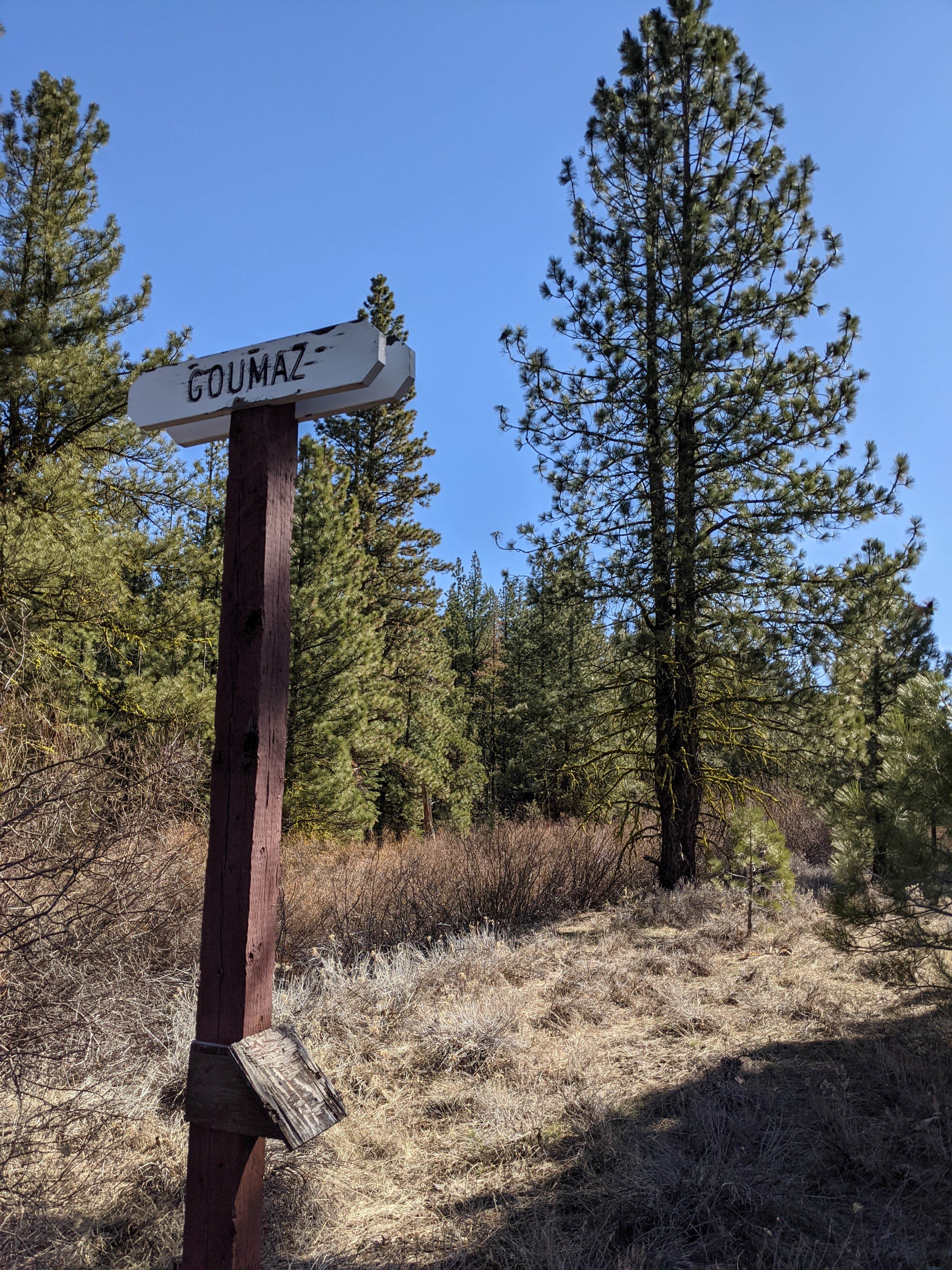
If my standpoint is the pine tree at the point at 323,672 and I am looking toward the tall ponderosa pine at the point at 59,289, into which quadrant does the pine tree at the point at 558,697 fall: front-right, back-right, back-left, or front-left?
back-left

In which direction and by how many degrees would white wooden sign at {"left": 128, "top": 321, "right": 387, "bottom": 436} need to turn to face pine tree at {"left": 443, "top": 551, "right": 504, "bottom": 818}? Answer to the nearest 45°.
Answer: approximately 135° to its right

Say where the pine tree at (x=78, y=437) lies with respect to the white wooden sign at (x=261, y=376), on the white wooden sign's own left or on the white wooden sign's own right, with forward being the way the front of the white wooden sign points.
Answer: on the white wooden sign's own right

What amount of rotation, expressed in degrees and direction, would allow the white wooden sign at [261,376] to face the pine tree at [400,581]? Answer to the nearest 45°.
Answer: approximately 135° to its right

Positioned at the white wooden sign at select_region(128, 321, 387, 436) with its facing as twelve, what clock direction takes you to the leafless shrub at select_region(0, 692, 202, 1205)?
The leafless shrub is roughly at 4 o'clock from the white wooden sign.

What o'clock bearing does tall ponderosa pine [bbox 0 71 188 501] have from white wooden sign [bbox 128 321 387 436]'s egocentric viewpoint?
The tall ponderosa pine is roughly at 4 o'clock from the white wooden sign.

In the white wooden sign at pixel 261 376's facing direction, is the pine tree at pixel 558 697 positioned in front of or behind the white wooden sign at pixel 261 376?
behind

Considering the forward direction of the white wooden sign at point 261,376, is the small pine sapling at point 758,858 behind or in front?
behind

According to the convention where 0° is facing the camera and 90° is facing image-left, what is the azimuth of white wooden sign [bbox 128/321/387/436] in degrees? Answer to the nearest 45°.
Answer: approximately 45°

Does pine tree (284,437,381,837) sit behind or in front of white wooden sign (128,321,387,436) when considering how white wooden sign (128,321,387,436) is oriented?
behind
